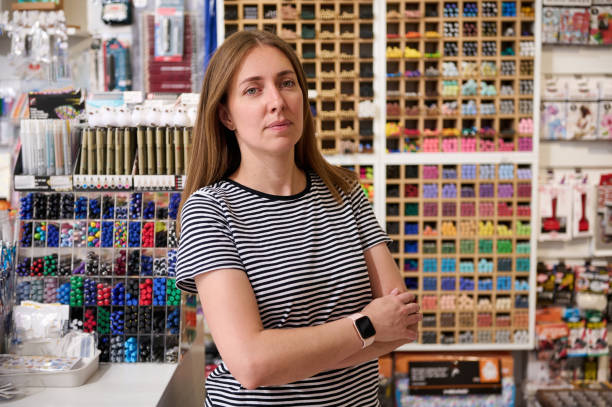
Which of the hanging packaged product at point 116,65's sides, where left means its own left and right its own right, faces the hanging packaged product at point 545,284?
left

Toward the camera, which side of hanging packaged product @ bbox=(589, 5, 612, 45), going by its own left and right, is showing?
front

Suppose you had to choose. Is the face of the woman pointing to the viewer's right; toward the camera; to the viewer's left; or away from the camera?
toward the camera

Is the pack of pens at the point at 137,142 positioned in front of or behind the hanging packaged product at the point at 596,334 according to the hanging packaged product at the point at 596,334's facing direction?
in front

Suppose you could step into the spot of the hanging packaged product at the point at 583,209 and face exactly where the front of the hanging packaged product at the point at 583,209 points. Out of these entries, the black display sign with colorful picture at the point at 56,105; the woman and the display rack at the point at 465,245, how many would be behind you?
0

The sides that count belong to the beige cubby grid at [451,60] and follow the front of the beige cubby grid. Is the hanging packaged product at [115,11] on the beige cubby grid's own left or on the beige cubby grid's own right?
on the beige cubby grid's own right

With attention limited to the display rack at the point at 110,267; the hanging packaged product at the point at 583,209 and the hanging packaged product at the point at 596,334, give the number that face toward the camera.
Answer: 3

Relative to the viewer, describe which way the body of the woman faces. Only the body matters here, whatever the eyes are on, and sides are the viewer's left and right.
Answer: facing the viewer and to the right of the viewer

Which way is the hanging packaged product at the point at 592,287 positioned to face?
toward the camera

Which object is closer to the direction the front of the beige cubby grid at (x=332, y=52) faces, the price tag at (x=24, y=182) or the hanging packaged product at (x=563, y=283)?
the price tag

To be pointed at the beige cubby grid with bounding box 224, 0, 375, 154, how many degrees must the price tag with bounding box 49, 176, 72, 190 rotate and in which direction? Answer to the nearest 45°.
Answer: approximately 135° to its left

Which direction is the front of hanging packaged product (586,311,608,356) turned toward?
toward the camera

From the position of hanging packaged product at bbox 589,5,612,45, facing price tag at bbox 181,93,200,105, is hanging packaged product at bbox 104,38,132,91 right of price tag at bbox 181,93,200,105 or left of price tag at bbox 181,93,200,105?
right
